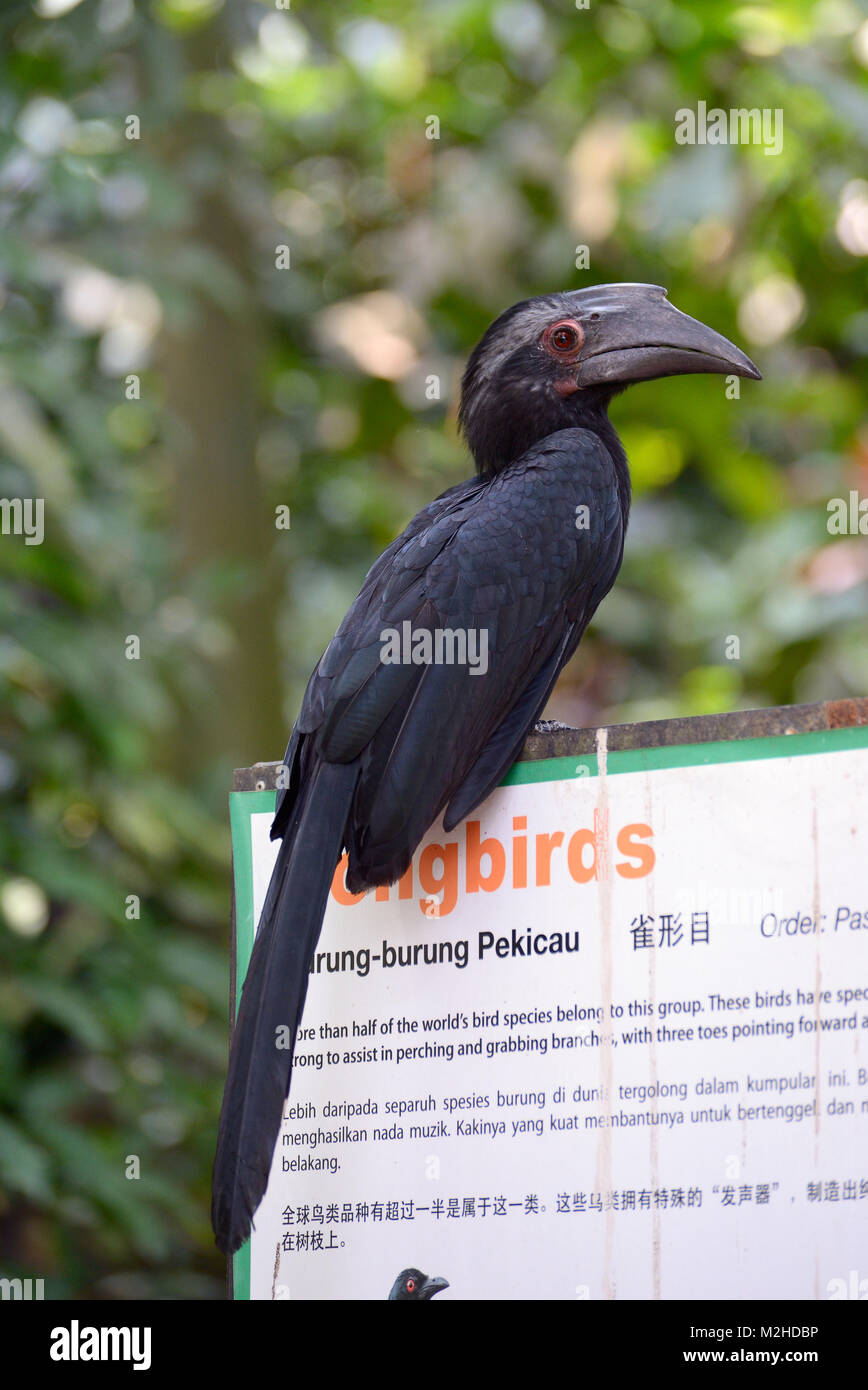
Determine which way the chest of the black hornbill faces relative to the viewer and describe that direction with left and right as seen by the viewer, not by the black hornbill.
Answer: facing away from the viewer and to the right of the viewer
